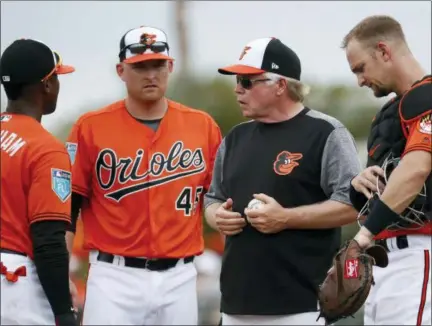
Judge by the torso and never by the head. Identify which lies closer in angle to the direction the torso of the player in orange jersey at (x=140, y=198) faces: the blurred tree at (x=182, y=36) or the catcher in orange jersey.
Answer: the catcher in orange jersey

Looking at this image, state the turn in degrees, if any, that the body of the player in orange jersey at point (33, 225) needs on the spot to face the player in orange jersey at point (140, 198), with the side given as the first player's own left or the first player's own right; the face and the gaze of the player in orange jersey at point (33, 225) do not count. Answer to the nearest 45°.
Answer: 0° — they already face them

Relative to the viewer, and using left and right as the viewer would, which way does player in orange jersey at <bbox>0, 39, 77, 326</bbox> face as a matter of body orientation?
facing away from the viewer and to the right of the viewer

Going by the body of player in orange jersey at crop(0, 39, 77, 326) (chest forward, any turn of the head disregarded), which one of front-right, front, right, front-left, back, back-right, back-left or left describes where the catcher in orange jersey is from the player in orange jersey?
front-right

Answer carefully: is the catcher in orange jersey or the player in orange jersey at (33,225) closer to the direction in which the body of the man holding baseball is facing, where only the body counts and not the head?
the player in orange jersey

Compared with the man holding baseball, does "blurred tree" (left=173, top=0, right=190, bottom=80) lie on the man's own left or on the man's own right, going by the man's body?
on the man's own right

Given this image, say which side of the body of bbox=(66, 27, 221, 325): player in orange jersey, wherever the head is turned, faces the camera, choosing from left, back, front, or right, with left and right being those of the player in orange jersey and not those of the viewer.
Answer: front

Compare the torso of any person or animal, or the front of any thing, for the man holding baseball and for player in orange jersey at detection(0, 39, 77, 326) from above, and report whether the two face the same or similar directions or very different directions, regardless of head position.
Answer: very different directions

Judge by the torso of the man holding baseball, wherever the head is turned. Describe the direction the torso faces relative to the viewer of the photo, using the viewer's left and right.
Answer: facing the viewer and to the left of the viewer

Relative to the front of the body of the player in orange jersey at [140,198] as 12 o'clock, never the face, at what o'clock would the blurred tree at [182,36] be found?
The blurred tree is roughly at 6 o'clock from the player in orange jersey.

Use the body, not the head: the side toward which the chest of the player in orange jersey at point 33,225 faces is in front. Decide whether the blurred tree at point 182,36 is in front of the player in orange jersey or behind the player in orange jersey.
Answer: in front
